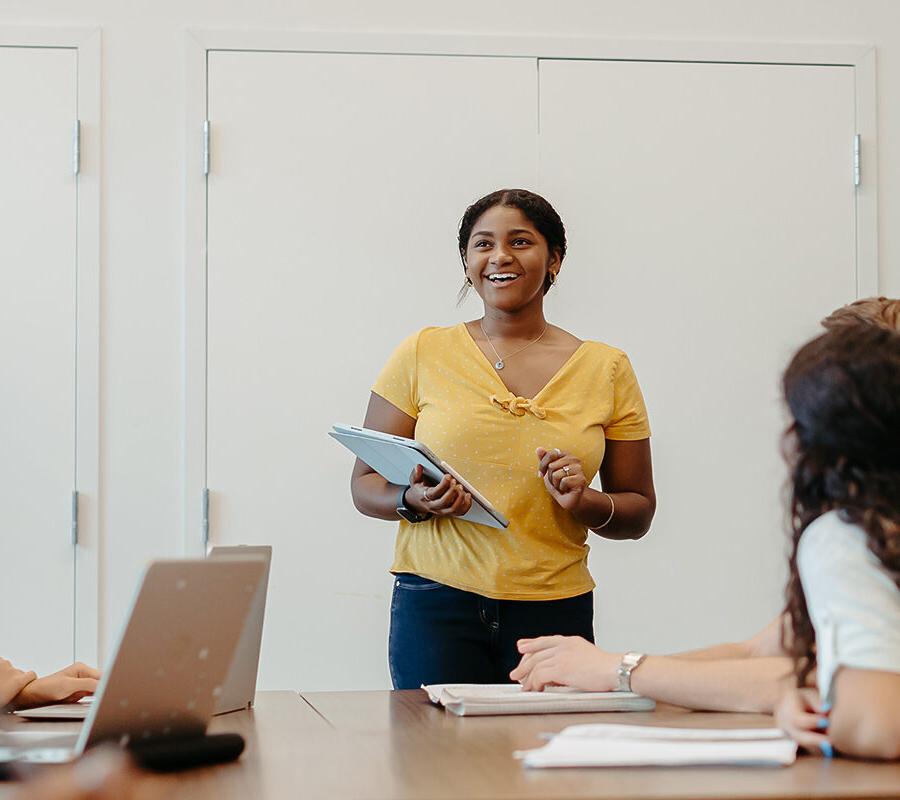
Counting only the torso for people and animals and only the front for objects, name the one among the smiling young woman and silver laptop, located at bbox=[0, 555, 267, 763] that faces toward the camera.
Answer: the smiling young woman

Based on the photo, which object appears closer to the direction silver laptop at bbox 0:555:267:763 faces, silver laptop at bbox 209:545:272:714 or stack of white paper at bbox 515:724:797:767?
the silver laptop

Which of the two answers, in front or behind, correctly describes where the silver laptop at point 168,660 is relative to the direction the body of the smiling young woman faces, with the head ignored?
in front

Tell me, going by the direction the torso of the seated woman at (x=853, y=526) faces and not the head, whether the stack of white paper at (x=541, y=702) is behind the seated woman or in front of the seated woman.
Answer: in front

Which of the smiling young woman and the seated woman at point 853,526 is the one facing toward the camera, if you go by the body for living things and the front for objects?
the smiling young woman

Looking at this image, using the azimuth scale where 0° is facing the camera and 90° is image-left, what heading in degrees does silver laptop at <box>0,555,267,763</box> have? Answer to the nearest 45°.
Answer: approximately 135°

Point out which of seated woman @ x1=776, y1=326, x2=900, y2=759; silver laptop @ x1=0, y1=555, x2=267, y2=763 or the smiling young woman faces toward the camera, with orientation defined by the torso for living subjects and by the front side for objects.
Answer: the smiling young woman

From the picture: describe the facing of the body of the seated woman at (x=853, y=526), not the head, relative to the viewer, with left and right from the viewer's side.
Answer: facing away from the viewer and to the left of the viewer

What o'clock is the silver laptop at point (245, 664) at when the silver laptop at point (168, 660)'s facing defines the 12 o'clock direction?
the silver laptop at point (245, 664) is roughly at 2 o'clock from the silver laptop at point (168, 660).

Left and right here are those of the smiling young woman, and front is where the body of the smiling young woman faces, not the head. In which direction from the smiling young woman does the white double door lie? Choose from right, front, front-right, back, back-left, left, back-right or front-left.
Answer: back

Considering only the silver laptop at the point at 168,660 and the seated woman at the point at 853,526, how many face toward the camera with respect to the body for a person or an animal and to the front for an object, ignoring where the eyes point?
0

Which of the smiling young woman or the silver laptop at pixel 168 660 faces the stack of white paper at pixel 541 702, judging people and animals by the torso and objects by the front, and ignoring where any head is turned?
the smiling young woman

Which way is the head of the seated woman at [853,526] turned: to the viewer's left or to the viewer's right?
to the viewer's left

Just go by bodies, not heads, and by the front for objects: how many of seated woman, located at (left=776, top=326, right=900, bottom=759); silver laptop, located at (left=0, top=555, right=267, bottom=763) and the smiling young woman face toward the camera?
1

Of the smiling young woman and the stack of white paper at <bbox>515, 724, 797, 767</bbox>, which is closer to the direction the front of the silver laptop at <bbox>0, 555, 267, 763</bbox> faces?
the smiling young woman

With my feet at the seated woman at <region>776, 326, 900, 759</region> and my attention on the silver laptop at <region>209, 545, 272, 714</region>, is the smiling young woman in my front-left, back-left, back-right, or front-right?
front-right

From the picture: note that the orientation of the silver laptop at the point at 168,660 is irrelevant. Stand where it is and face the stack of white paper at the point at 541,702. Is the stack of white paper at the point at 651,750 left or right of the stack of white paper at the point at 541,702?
right

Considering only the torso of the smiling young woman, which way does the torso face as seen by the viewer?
toward the camera

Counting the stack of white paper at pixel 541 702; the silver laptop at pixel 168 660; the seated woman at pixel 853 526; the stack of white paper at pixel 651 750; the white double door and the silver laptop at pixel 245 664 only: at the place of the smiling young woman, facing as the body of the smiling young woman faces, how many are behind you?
1
